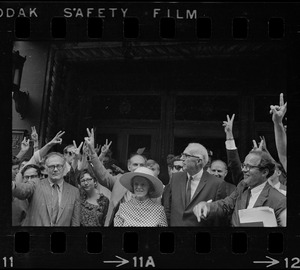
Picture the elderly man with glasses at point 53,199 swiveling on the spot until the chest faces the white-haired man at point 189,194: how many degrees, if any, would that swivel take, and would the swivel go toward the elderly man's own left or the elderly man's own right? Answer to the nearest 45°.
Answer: approximately 90° to the elderly man's own left

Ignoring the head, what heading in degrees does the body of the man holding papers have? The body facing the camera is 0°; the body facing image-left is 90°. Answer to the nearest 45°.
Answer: approximately 45°

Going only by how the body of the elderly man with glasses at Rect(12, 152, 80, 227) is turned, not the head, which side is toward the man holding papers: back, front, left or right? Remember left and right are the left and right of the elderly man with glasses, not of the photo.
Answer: left

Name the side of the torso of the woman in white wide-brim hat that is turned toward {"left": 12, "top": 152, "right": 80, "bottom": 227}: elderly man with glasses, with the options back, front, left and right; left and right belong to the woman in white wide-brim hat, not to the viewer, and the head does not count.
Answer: right

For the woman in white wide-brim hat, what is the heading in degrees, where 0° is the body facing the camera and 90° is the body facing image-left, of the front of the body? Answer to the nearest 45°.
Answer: approximately 0°

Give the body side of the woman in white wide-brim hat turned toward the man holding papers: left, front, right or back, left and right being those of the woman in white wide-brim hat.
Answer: left

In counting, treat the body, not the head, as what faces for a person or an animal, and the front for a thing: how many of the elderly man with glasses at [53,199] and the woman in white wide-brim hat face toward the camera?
2
